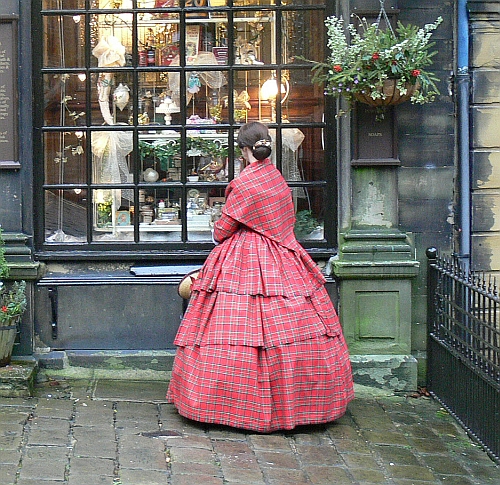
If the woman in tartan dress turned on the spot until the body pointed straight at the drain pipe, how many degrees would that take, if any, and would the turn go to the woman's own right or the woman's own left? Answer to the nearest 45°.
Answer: approximately 90° to the woman's own right

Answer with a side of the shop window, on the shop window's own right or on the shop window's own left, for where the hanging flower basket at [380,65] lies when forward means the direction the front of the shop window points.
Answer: on the shop window's own left

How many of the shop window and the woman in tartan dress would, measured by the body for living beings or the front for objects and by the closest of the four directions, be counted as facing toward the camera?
1

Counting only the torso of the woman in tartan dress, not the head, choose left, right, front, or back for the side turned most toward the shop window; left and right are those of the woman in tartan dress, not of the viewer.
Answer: front

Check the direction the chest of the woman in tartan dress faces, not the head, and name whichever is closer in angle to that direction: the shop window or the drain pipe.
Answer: the shop window

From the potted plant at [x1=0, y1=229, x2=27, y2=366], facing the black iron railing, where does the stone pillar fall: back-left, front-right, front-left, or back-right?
front-left

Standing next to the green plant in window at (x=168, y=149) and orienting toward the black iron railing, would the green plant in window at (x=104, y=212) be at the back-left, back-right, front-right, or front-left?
back-right

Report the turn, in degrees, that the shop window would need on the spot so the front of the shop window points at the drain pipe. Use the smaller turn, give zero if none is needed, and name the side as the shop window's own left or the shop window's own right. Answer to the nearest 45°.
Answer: approximately 90° to the shop window's own left

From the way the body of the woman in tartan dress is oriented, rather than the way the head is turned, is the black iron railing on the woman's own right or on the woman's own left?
on the woman's own right

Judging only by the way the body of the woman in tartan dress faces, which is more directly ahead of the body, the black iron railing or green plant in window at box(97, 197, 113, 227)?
the green plant in window

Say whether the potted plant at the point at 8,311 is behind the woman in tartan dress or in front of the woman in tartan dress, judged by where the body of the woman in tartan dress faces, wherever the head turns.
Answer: in front

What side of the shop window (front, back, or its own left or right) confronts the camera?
front

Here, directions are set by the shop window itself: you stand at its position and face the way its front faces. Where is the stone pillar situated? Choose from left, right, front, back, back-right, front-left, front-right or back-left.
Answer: left

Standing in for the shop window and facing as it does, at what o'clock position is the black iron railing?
The black iron railing is roughly at 10 o'clock from the shop window.

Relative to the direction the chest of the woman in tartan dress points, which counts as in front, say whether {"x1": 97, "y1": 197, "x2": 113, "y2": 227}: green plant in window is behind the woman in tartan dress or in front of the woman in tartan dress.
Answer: in front
